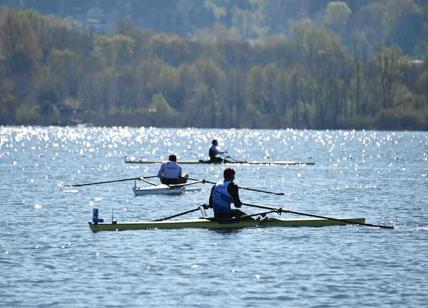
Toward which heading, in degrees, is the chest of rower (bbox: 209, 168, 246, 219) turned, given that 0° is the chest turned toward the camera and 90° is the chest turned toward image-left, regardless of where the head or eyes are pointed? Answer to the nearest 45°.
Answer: approximately 225°
